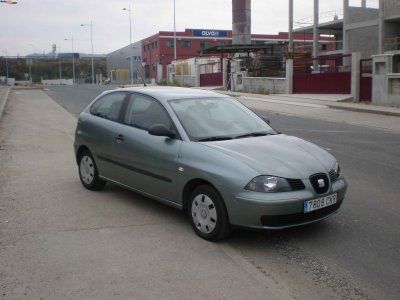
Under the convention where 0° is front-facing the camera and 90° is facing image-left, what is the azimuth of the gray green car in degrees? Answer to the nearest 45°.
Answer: approximately 315°
